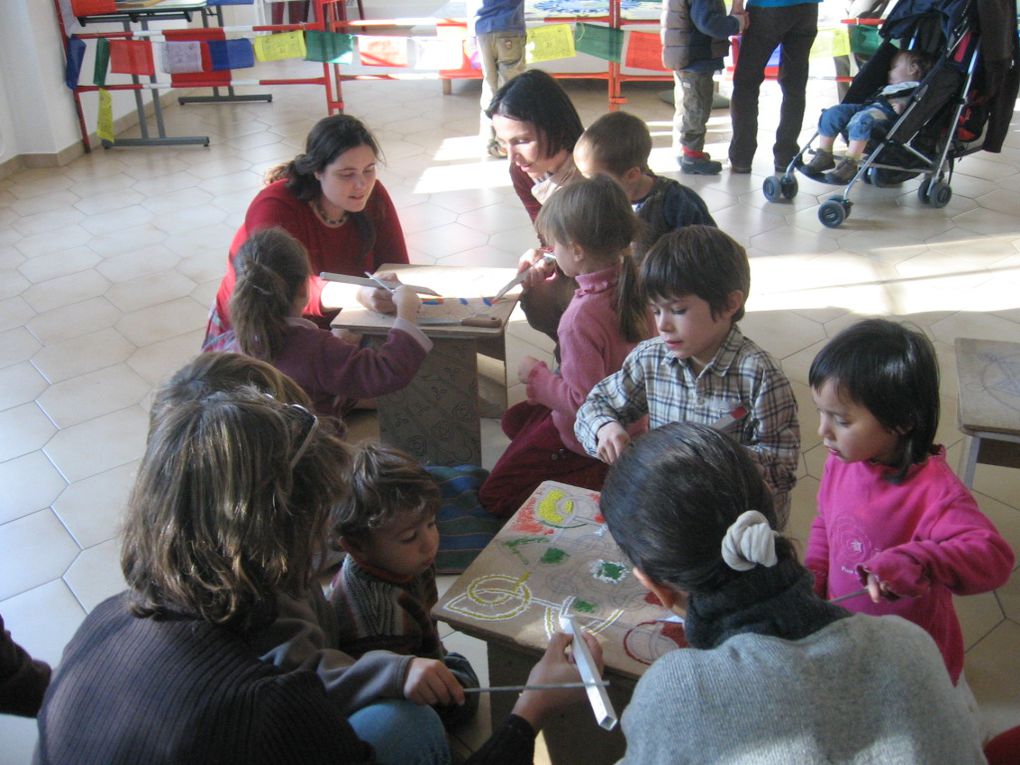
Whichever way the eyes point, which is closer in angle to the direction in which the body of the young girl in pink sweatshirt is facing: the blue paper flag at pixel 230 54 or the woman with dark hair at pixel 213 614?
the woman with dark hair

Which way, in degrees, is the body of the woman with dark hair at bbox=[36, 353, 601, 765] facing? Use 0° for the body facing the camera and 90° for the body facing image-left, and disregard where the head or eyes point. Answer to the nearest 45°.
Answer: approximately 225°

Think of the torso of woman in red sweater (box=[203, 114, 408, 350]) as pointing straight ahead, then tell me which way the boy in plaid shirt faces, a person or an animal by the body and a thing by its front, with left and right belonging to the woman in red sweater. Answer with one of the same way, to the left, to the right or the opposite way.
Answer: to the right

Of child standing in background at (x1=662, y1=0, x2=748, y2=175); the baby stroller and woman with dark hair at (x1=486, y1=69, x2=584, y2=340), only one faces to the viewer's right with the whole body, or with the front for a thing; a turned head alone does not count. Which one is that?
the child standing in background

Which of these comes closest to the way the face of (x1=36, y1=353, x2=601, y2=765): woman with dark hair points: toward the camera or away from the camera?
away from the camera

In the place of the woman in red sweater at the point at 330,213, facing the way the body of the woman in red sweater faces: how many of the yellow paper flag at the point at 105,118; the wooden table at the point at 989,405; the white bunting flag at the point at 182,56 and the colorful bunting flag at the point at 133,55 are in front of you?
1

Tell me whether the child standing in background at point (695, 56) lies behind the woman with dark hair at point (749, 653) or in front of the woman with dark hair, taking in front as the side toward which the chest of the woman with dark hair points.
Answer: in front

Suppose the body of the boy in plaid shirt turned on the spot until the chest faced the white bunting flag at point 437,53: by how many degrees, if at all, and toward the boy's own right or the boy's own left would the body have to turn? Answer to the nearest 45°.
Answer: approximately 135° to the boy's own right

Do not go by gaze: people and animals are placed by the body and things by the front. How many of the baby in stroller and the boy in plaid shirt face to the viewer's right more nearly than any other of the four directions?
0

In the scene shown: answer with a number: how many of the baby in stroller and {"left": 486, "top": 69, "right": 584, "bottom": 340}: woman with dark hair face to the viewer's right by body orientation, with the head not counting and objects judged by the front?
0

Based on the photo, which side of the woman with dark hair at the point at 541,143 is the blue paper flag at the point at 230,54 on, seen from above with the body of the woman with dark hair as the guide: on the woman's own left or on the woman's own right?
on the woman's own right

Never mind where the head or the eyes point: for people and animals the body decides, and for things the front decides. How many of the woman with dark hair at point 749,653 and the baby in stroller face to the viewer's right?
0

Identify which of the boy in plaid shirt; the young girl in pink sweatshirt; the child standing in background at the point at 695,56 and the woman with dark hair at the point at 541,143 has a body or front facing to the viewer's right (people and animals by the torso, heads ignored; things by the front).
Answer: the child standing in background

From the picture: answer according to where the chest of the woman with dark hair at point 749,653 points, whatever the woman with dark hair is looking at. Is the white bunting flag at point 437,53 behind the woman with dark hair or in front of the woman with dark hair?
in front

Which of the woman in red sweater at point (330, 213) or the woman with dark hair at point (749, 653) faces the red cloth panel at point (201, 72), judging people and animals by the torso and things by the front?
the woman with dark hair

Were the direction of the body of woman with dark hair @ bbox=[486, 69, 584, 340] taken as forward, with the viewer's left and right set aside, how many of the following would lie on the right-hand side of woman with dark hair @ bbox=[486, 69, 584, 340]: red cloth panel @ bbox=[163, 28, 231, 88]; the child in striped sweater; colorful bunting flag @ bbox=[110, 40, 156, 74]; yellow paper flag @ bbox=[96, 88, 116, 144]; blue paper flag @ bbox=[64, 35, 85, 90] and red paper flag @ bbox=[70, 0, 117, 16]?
5
